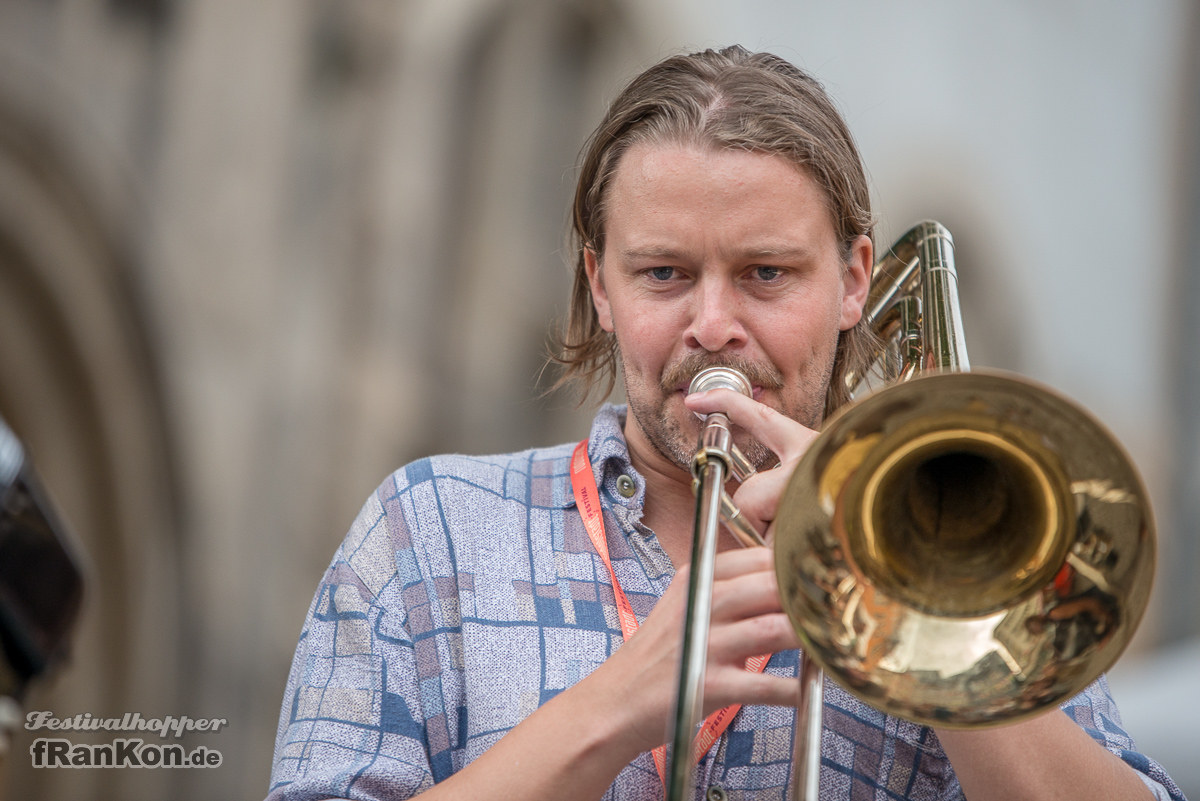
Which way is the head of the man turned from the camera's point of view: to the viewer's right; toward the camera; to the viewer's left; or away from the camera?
toward the camera

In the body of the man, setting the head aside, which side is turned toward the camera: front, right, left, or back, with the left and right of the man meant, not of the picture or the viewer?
front
